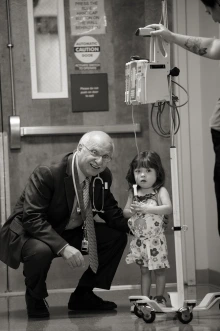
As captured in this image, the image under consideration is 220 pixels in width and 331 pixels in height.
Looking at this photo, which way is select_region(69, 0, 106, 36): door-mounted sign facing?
toward the camera

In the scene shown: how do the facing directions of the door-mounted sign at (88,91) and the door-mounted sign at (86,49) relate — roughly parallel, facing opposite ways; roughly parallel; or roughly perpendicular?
roughly parallel

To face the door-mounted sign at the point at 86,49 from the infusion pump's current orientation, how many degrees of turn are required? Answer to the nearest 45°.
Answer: approximately 135° to its right

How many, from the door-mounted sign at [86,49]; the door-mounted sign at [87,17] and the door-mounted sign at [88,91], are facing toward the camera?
3

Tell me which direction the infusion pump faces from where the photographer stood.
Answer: facing the viewer and to the left of the viewer

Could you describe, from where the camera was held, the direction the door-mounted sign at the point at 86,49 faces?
facing the viewer

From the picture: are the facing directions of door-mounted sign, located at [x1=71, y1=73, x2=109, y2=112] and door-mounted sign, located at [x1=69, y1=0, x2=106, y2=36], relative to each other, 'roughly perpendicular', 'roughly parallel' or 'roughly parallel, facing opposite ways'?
roughly parallel

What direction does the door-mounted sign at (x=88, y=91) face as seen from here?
toward the camera

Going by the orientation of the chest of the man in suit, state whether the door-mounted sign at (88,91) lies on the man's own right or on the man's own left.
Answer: on the man's own left

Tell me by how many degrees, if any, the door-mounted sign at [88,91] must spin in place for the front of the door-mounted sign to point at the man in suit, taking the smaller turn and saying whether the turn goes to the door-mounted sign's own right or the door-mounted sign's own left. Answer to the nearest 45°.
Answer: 0° — it already faces them

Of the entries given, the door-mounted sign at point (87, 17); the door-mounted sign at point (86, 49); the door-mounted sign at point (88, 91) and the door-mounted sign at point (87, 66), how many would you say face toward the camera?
4
